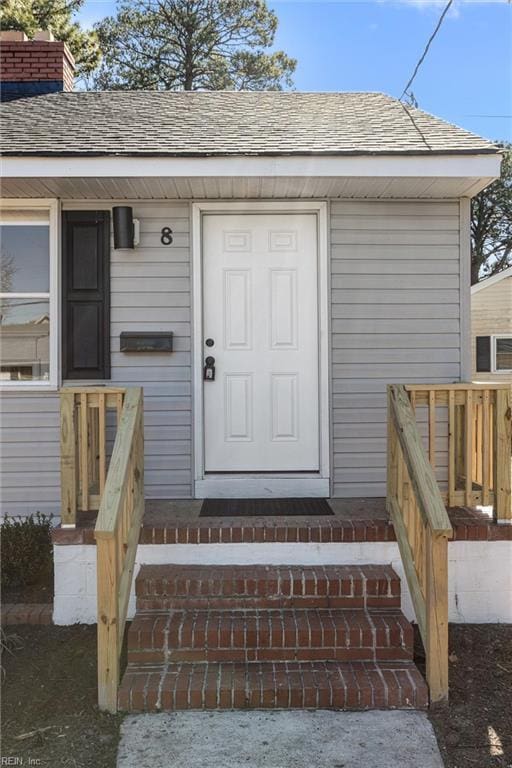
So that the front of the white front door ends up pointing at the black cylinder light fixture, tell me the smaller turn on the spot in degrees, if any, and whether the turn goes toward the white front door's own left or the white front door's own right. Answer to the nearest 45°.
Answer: approximately 90° to the white front door's own right

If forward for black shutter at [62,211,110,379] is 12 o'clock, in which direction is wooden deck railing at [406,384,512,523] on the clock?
The wooden deck railing is roughly at 10 o'clock from the black shutter.

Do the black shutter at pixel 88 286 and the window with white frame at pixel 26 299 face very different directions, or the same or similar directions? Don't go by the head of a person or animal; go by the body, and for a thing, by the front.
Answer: same or similar directions

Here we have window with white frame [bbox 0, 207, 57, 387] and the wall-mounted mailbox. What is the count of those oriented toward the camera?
2

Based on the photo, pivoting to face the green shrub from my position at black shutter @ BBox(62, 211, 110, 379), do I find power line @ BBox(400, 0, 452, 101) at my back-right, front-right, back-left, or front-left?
back-left

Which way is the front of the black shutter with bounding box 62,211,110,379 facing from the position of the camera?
facing the viewer

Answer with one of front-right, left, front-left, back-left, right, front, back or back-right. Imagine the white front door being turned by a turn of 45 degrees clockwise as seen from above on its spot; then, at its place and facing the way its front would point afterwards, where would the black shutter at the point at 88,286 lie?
front-right

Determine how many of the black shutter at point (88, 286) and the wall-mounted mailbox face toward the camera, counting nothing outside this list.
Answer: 2

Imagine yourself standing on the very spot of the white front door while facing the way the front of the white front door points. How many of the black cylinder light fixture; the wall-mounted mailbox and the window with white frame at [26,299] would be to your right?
3

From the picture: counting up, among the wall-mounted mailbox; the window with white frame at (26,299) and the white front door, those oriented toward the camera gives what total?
3

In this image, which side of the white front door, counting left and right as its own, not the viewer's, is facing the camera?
front

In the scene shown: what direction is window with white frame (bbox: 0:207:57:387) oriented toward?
toward the camera
